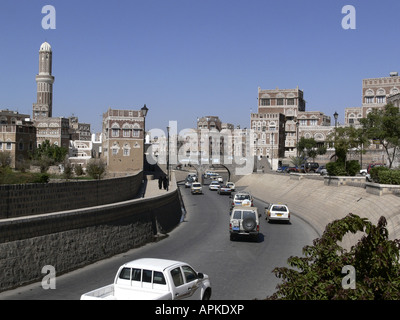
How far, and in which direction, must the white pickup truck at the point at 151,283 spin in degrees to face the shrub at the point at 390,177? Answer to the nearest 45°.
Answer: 0° — it already faces it

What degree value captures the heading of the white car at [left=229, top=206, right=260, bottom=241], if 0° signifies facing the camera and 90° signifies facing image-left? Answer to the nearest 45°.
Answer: approximately 180°

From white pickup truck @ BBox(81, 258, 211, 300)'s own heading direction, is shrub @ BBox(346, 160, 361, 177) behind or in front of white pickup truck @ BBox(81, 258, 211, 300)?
in front

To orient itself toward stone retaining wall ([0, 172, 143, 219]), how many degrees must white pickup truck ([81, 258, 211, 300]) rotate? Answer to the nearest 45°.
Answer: approximately 45° to its left

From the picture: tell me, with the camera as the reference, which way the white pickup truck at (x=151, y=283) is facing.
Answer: facing away from the viewer and to the right of the viewer

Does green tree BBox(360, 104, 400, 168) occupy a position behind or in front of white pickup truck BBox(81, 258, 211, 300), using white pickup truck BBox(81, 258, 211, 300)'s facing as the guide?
in front

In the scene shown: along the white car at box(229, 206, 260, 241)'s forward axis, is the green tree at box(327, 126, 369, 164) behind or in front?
in front

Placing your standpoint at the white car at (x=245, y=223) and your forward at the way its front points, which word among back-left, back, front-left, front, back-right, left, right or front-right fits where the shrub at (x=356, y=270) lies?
back

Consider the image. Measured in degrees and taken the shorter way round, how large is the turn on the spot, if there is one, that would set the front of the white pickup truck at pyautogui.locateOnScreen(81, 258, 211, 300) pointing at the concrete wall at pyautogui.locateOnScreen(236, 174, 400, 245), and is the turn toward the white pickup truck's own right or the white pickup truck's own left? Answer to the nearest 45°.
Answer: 0° — it already faces it

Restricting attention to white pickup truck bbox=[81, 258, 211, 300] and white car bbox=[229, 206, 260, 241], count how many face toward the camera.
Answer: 0

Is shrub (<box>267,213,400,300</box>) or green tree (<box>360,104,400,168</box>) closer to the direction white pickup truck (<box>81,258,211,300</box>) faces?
the green tree
